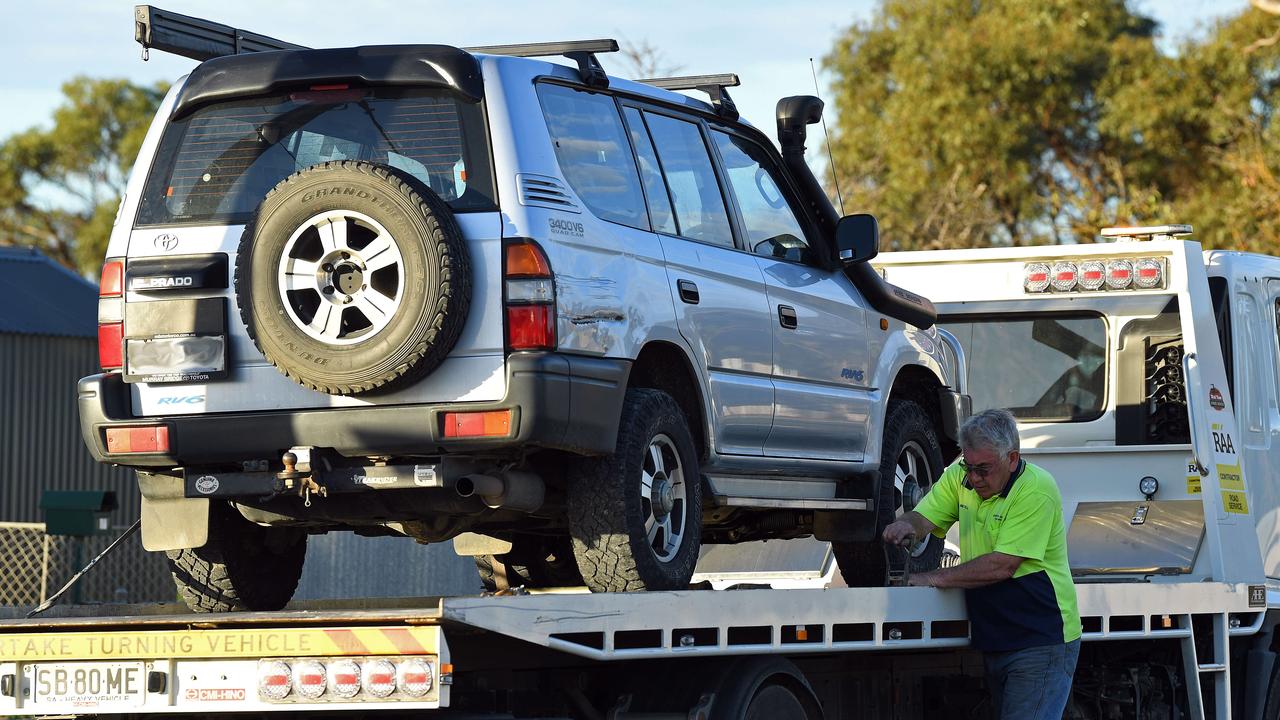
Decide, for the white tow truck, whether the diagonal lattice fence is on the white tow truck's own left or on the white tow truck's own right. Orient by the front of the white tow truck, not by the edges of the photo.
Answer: on the white tow truck's own left

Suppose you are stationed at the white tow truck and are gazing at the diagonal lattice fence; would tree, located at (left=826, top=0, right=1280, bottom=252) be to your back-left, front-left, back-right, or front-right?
front-right

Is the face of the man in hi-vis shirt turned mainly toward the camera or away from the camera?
toward the camera

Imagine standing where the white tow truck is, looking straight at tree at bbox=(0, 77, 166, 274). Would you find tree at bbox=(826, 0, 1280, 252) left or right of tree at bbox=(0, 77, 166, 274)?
right

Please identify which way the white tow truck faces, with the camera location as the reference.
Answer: facing away from the viewer and to the right of the viewer

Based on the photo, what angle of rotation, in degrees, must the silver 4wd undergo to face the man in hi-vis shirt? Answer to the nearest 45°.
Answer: approximately 45° to its right

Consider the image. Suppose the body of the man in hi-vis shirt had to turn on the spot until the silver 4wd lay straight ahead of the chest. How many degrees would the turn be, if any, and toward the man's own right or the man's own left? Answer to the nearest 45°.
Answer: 0° — they already face it

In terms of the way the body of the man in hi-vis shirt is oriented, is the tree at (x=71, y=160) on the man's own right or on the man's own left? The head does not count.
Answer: on the man's own right

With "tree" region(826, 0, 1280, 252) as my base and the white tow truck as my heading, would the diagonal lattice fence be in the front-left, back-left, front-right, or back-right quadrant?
front-right

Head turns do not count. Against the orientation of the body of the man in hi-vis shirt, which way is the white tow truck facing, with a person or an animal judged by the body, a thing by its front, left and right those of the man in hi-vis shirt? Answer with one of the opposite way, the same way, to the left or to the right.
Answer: the opposite way

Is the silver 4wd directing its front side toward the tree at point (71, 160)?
no

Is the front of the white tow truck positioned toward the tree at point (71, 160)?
no

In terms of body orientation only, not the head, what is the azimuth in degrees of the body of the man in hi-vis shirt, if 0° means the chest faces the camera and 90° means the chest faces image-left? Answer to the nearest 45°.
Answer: approximately 45°

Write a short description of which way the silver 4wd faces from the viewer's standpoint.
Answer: facing away from the viewer and to the right of the viewer
